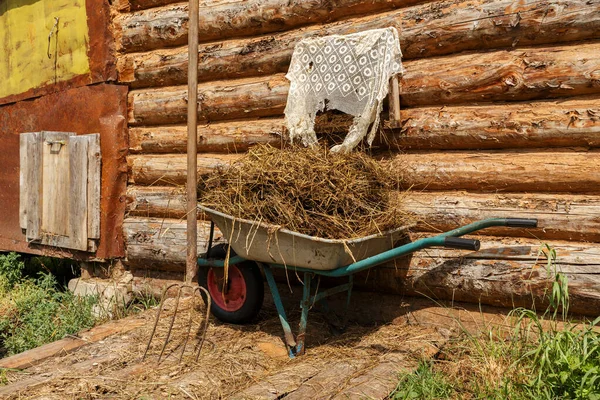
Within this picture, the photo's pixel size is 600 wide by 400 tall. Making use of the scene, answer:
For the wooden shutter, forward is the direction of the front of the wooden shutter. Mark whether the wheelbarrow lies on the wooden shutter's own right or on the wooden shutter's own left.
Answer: on the wooden shutter's own left

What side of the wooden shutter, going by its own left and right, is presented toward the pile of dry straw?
left

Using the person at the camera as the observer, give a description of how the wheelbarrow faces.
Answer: facing away from the viewer and to the left of the viewer

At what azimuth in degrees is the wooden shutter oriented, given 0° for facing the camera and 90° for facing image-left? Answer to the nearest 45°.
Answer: approximately 45°

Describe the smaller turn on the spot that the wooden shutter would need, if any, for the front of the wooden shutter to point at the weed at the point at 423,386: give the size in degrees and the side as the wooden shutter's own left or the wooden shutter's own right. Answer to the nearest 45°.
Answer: approximately 90° to the wooden shutter's own left

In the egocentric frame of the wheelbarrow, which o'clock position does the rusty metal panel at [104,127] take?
The rusty metal panel is roughly at 12 o'clock from the wheelbarrow.
